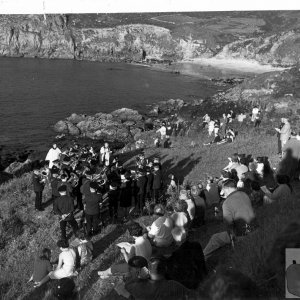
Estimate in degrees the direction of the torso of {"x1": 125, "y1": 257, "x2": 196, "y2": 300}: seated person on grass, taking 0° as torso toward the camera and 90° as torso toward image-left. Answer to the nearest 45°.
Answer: approximately 180°

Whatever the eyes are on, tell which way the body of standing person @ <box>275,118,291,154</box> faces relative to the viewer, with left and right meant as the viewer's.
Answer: facing to the left of the viewer

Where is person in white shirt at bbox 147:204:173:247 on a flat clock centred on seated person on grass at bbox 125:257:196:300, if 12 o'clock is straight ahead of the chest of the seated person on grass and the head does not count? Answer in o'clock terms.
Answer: The person in white shirt is roughly at 12 o'clock from the seated person on grass.

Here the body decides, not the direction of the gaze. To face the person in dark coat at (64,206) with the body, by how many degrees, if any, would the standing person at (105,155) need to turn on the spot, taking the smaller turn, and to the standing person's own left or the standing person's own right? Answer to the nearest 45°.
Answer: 0° — they already face them

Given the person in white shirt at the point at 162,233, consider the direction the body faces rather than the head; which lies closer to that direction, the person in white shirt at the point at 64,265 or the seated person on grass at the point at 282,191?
the person in white shirt

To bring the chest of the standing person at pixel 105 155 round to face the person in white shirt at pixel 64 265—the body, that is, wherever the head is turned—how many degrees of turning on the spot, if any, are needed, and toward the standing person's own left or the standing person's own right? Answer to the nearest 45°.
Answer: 0° — they already face them

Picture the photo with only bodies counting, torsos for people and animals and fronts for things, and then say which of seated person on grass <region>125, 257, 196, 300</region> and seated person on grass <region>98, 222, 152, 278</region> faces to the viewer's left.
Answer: seated person on grass <region>98, 222, 152, 278</region>

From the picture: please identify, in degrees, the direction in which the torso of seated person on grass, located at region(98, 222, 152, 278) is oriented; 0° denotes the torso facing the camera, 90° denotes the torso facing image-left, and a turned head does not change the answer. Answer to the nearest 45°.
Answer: approximately 90°
